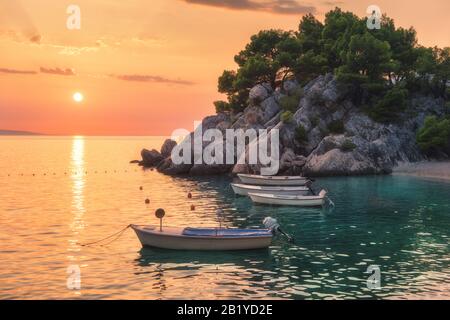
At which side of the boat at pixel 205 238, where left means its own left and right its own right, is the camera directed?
left
